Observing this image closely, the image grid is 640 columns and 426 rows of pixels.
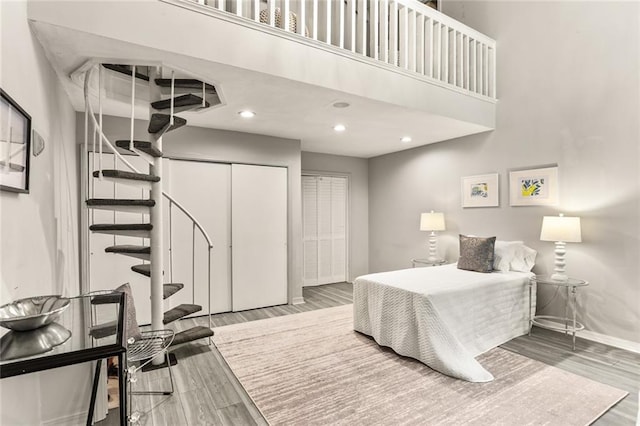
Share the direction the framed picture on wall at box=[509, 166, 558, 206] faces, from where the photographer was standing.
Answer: facing the viewer and to the left of the viewer

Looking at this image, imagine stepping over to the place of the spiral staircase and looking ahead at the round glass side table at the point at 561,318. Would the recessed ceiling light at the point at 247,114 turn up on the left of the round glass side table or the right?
left

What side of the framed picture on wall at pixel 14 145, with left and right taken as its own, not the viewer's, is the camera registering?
right

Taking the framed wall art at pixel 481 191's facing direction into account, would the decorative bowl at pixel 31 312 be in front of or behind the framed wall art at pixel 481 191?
in front

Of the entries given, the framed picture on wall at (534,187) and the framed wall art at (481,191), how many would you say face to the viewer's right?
0

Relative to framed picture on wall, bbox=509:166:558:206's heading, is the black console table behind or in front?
in front

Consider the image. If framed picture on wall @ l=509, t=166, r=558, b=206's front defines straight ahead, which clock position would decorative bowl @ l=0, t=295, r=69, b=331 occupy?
The decorative bowl is roughly at 11 o'clock from the framed picture on wall.

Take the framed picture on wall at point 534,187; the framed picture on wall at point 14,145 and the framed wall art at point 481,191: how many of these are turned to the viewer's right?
1

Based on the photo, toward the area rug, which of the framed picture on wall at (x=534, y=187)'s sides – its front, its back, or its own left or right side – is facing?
front
